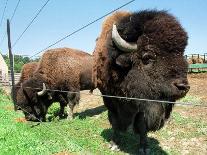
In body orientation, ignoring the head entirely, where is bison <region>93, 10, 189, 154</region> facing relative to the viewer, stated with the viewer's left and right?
facing the viewer and to the right of the viewer

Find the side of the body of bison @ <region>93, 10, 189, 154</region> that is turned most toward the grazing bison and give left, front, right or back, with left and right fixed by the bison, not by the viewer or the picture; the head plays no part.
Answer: back
